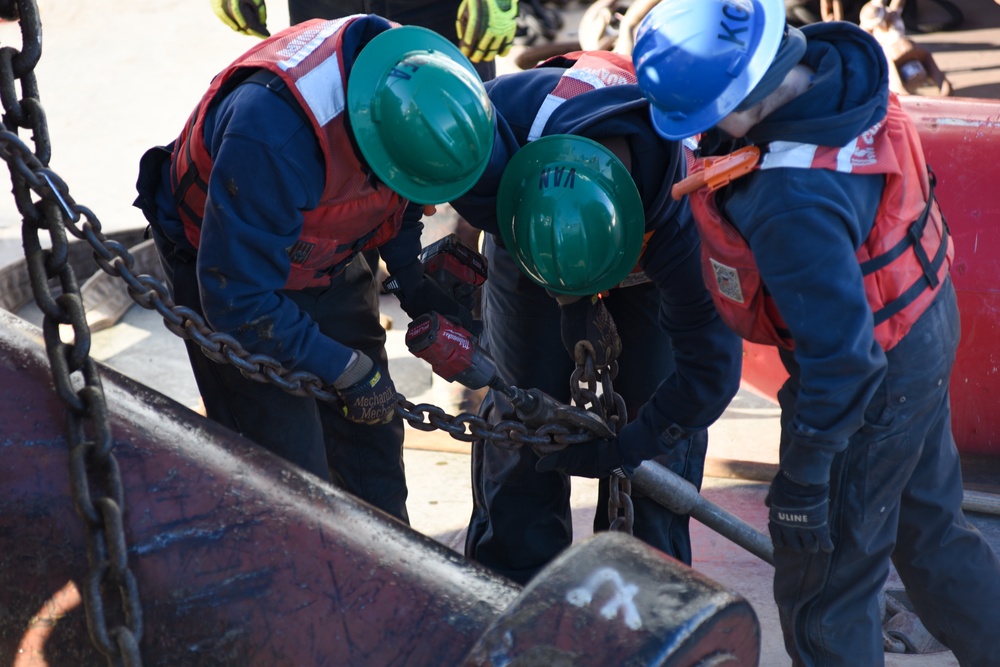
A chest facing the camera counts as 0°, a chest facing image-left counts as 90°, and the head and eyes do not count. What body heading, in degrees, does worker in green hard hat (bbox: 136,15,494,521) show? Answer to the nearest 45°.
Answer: approximately 315°

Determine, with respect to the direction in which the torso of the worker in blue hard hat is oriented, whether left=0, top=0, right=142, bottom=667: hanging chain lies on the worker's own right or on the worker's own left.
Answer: on the worker's own left

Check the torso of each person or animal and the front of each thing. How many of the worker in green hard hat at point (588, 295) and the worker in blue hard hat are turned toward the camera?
1

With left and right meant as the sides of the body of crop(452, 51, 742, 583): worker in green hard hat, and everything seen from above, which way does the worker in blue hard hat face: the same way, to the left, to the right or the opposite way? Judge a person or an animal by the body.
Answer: to the right

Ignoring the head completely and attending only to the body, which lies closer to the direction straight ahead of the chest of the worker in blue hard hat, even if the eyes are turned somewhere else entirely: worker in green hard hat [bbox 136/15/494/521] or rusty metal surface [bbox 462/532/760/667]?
the worker in green hard hat

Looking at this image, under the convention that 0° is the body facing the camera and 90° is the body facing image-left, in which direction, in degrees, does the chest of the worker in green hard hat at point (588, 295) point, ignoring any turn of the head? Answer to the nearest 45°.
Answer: approximately 0°

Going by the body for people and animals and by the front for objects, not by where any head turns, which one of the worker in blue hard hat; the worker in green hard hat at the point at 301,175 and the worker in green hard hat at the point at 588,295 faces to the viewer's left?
the worker in blue hard hat

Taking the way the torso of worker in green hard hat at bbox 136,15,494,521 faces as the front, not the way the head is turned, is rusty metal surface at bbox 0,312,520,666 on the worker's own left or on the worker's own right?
on the worker's own right

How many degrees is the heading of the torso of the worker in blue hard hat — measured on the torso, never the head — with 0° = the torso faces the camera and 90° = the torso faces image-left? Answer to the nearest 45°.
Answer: approximately 90°

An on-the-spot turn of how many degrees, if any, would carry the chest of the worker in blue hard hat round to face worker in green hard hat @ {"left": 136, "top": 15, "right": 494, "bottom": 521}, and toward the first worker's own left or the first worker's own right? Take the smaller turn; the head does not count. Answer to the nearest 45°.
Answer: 0° — they already face them

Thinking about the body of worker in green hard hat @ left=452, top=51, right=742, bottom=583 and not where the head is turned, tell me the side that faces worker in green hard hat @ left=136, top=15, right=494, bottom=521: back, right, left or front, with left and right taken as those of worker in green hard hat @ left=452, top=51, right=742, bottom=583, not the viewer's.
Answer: right

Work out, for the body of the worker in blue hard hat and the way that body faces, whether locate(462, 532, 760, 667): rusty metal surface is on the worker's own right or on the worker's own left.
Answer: on the worker's own left

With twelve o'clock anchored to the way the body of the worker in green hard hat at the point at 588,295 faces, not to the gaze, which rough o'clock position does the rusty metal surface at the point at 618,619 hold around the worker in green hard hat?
The rusty metal surface is roughly at 12 o'clock from the worker in green hard hat.

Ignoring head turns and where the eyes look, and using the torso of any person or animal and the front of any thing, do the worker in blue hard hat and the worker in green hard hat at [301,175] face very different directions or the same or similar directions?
very different directions
